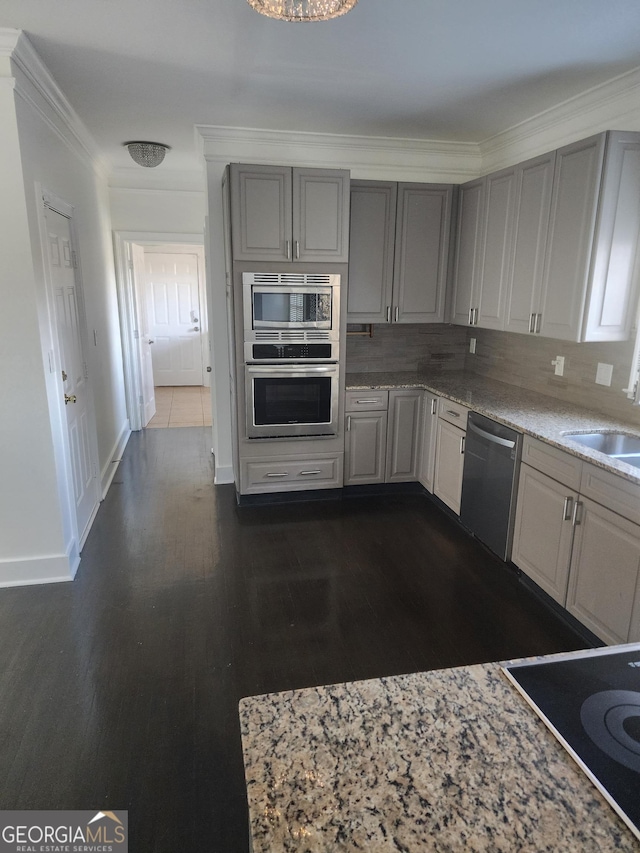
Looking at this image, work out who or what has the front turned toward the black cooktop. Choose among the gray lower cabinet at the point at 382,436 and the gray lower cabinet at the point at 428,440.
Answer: the gray lower cabinet at the point at 382,436

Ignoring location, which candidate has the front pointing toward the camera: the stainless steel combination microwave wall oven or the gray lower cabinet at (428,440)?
the stainless steel combination microwave wall oven

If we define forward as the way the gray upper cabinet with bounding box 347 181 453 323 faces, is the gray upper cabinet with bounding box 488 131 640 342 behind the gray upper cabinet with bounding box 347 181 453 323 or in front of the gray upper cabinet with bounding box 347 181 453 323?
in front

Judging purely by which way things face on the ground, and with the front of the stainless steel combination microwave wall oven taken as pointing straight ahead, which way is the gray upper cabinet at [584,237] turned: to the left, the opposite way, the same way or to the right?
to the right

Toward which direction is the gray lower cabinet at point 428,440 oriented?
to the viewer's left

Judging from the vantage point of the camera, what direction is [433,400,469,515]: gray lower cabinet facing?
facing the viewer and to the left of the viewer

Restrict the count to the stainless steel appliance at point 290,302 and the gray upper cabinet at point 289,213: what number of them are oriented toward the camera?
2

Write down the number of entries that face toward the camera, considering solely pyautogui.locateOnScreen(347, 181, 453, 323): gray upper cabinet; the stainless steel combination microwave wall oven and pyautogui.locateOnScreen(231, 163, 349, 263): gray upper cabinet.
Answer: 3

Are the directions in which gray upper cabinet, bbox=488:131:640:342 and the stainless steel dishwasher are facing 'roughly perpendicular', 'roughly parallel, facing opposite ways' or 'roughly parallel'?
roughly parallel

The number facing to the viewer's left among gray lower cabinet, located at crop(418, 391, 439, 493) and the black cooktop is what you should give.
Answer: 1

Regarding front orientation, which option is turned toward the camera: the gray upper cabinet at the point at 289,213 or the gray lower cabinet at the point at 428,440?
the gray upper cabinet

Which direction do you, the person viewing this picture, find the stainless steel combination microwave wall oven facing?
facing the viewer

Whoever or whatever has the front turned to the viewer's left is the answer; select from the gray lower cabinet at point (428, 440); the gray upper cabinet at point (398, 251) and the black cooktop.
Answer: the gray lower cabinet
